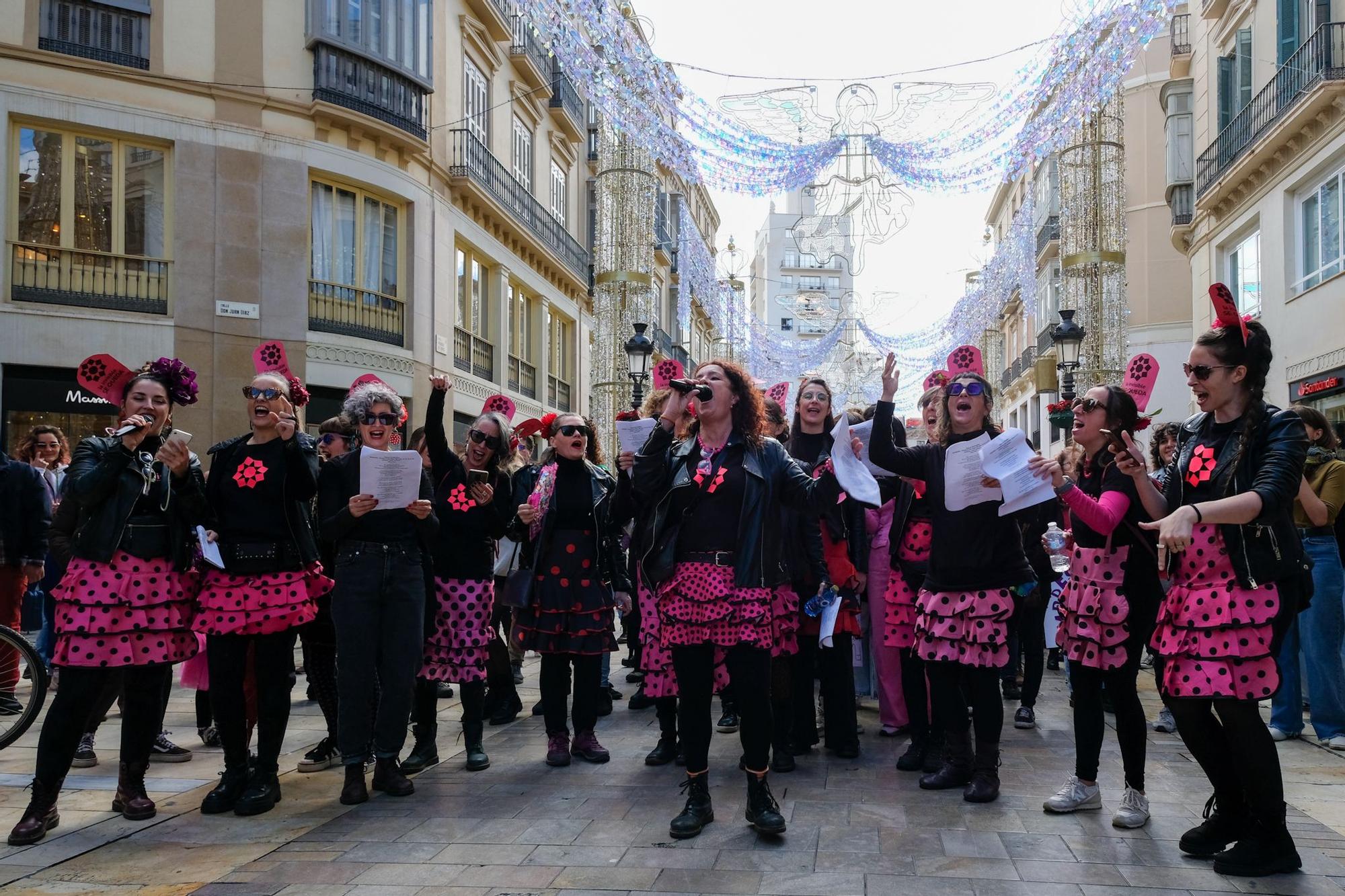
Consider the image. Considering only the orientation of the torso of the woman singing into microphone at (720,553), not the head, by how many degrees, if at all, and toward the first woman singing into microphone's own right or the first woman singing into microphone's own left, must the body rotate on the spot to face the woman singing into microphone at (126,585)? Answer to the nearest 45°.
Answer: approximately 90° to the first woman singing into microphone's own right

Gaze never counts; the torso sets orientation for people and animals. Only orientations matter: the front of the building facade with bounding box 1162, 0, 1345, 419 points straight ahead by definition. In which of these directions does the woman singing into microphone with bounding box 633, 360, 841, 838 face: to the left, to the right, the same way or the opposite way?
to the left

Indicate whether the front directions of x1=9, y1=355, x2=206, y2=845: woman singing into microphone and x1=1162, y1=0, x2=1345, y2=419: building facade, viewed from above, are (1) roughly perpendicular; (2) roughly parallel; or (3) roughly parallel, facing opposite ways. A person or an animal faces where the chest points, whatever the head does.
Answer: roughly perpendicular

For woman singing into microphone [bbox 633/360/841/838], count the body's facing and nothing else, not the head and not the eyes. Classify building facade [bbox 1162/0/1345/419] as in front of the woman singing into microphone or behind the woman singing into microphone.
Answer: behind

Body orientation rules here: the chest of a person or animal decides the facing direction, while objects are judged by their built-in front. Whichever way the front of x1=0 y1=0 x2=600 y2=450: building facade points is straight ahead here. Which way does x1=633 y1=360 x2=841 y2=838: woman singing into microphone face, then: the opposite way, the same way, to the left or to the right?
to the right

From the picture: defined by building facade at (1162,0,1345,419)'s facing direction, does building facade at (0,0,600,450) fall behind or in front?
in front

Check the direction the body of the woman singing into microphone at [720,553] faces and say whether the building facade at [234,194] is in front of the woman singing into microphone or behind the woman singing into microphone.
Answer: behind

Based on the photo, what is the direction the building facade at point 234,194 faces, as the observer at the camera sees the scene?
facing the viewer and to the right of the viewer

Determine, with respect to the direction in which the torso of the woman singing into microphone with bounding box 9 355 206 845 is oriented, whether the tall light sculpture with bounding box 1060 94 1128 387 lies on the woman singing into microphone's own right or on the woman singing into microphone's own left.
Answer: on the woman singing into microphone's own left

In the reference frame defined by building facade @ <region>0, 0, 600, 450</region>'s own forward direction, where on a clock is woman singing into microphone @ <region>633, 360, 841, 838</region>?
The woman singing into microphone is roughly at 1 o'clock from the building facade.

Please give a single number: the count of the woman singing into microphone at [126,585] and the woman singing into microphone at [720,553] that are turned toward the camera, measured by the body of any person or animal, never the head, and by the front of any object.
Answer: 2

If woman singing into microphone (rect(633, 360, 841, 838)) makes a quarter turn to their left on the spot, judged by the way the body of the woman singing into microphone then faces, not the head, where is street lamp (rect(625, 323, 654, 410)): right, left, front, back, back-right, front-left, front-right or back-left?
left

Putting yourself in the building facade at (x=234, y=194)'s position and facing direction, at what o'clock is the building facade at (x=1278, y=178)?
the building facade at (x=1278, y=178) is roughly at 11 o'clock from the building facade at (x=234, y=194).
